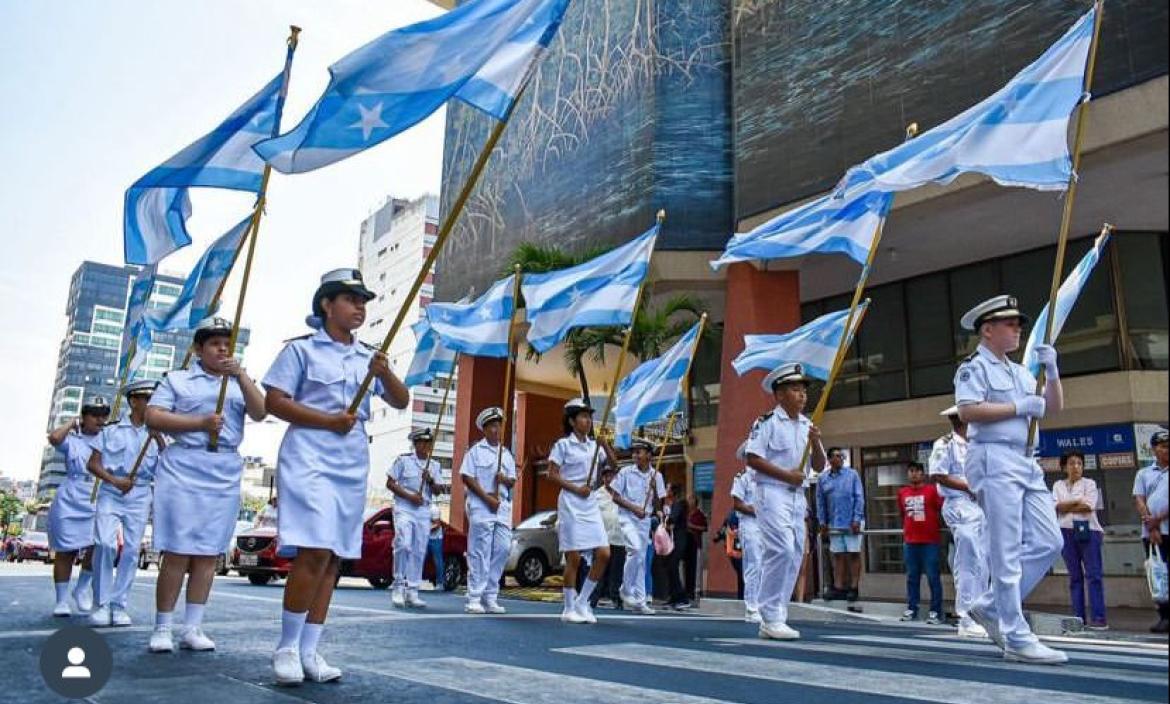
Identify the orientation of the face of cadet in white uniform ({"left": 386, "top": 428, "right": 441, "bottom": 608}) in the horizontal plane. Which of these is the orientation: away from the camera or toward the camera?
toward the camera

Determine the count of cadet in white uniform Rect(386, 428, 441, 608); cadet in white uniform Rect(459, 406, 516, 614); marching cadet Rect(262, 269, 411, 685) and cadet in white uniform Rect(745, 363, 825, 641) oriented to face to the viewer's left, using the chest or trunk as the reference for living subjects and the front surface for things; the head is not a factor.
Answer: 0

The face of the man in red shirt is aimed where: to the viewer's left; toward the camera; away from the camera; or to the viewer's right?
toward the camera

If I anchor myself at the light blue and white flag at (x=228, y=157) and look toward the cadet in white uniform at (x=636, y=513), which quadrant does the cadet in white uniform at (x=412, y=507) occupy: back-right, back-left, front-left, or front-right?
front-left

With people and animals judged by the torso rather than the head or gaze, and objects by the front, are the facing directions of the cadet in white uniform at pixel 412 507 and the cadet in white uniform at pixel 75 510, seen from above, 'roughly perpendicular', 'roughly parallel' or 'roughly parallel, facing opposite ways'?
roughly parallel

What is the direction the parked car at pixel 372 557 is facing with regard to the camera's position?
facing the viewer and to the left of the viewer

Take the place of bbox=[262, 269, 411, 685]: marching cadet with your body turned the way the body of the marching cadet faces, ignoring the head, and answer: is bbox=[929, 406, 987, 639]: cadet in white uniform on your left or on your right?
on your left

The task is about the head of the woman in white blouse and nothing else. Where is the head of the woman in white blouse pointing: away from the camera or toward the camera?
toward the camera
